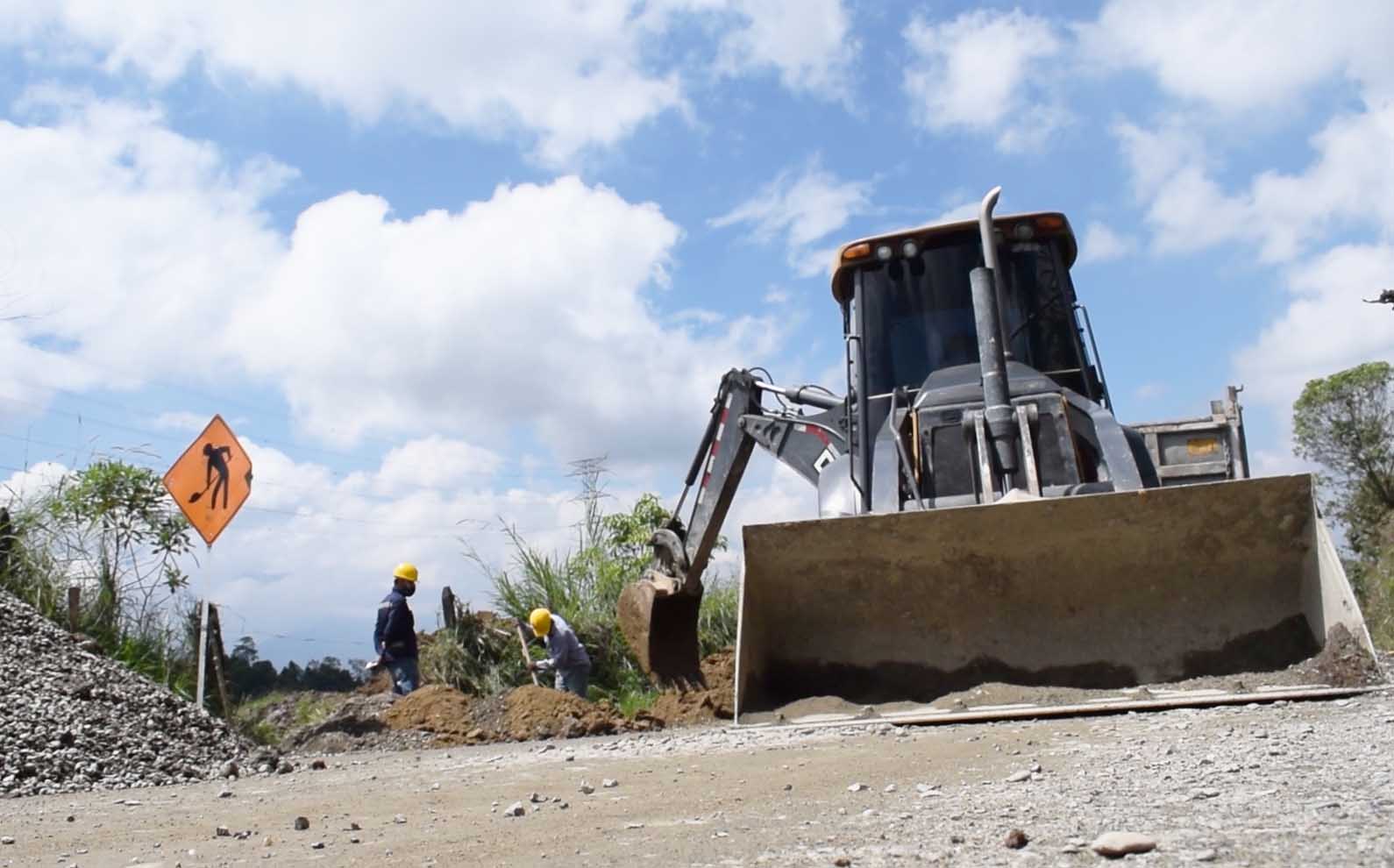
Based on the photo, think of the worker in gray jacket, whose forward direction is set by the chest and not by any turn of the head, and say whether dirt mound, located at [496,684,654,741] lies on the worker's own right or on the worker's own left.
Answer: on the worker's own left

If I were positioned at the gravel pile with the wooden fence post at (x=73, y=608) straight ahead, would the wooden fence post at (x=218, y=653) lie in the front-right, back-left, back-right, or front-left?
front-right

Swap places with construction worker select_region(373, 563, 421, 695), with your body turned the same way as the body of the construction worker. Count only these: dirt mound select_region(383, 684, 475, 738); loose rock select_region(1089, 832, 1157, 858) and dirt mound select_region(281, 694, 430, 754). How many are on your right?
3

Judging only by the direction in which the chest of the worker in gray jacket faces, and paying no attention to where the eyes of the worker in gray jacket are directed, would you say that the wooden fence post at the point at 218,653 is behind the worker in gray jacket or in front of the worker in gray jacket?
in front

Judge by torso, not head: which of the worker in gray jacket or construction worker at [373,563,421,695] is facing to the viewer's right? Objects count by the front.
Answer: the construction worker

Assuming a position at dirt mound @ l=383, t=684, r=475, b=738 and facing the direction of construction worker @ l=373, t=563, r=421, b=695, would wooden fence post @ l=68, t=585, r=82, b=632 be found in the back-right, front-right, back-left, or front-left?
front-left

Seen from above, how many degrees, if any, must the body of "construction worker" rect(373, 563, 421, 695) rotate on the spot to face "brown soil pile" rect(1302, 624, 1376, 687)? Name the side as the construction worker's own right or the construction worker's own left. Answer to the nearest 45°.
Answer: approximately 45° to the construction worker's own right

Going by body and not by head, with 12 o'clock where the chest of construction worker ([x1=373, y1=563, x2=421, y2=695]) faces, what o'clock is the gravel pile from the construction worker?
The gravel pile is roughly at 4 o'clock from the construction worker.

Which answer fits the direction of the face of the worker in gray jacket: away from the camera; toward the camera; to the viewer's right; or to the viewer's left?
to the viewer's left

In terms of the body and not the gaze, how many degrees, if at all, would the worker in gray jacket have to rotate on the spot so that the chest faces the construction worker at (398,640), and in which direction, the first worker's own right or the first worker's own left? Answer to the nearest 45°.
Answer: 0° — they already face them

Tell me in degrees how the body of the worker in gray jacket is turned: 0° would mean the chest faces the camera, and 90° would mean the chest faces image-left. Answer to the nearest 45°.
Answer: approximately 90°

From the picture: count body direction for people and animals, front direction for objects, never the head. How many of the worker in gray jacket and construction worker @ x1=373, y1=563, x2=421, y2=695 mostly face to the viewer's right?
1

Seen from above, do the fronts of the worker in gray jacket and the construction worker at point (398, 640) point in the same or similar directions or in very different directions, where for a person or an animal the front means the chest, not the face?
very different directions

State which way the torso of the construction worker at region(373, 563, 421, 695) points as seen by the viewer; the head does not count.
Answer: to the viewer's right

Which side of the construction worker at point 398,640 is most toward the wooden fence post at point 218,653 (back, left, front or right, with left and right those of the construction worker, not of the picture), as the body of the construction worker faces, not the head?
back

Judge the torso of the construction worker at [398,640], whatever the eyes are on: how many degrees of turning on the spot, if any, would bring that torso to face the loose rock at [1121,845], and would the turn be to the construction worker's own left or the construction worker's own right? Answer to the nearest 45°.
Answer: approximately 90° to the construction worker's own right

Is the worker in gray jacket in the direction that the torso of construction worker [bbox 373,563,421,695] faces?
yes
